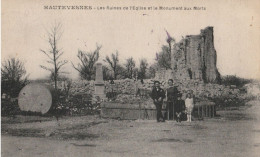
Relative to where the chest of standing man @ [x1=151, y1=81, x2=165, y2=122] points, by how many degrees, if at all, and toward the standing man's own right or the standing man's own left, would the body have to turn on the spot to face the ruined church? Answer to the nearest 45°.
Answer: approximately 135° to the standing man's own left

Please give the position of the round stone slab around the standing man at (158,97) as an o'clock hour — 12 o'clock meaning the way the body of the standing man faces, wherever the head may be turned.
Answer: The round stone slab is roughly at 3 o'clock from the standing man.

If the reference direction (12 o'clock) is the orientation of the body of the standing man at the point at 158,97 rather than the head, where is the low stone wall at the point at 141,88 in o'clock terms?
The low stone wall is roughly at 5 o'clock from the standing man.

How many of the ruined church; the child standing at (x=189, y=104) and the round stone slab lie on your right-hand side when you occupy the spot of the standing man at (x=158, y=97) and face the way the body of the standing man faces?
1
